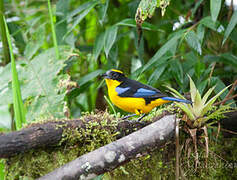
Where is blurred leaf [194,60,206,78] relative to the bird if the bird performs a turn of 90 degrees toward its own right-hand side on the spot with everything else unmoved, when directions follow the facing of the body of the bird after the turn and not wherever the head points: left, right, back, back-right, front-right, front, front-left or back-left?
front-right

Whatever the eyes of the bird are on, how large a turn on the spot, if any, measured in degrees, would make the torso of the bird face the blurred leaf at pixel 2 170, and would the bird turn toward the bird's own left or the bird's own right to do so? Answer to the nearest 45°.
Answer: approximately 45° to the bird's own left

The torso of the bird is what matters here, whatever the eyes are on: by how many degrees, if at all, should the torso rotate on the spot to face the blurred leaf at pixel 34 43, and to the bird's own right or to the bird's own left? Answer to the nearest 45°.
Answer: approximately 45° to the bird's own right

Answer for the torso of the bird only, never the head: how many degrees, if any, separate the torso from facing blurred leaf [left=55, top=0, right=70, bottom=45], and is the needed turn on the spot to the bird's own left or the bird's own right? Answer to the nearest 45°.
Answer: approximately 45° to the bird's own right

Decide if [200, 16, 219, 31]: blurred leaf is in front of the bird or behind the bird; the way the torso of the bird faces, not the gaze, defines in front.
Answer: behind

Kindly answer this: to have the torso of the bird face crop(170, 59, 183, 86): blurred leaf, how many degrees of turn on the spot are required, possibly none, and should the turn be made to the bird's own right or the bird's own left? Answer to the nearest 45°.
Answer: approximately 135° to the bird's own right

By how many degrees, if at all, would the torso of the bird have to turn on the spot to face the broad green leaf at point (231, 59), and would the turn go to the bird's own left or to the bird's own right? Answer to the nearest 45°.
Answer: approximately 135° to the bird's own right

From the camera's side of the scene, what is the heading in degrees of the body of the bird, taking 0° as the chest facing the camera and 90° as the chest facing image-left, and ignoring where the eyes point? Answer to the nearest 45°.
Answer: approximately 90°

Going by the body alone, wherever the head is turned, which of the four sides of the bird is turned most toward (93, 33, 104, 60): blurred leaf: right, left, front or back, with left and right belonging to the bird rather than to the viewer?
right

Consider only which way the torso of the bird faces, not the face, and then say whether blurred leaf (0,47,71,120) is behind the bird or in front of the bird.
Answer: in front

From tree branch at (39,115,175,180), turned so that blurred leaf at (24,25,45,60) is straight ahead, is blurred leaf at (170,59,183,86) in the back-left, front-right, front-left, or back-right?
front-right

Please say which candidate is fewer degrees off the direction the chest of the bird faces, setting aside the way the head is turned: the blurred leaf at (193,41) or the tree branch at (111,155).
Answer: the tree branch
